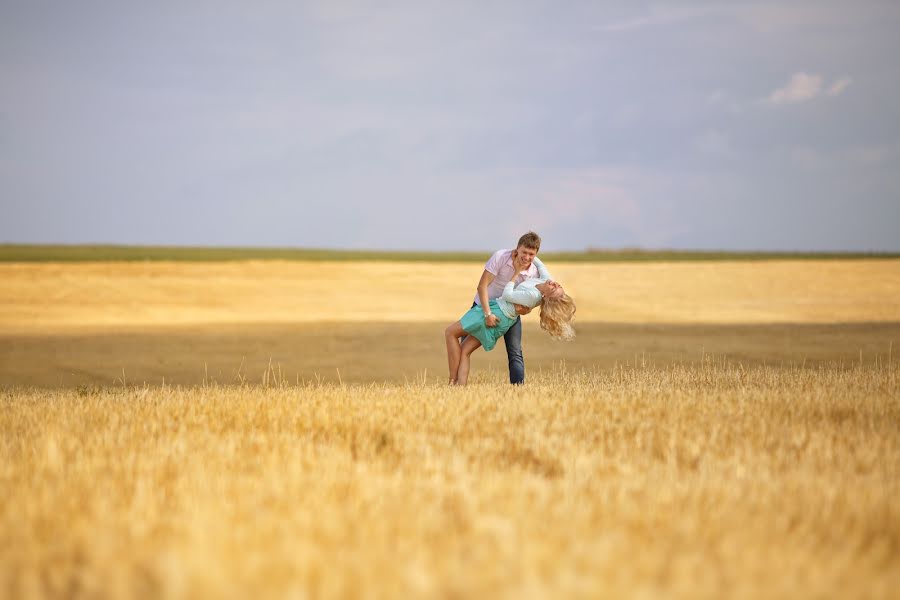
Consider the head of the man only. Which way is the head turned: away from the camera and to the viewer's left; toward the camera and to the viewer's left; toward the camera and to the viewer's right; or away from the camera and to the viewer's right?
toward the camera and to the viewer's right

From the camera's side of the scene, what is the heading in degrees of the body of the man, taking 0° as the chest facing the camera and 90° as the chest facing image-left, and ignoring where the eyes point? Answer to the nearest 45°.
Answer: approximately 315°
